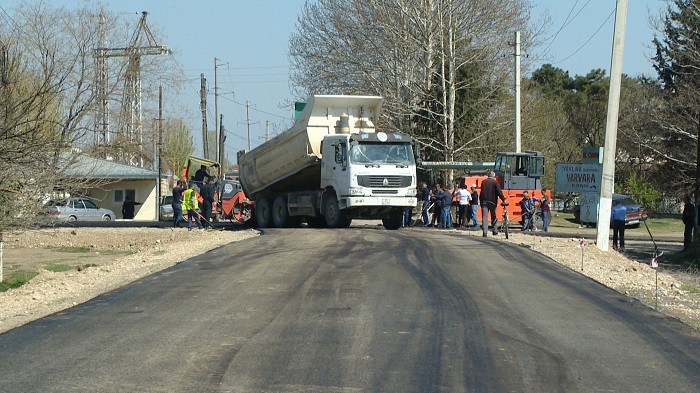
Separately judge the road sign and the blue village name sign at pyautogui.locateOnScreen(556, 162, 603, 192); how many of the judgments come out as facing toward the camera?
2

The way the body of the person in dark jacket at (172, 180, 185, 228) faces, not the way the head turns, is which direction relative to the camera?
to the viewer's right

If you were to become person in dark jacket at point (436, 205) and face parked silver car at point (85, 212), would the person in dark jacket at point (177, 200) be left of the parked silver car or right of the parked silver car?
left

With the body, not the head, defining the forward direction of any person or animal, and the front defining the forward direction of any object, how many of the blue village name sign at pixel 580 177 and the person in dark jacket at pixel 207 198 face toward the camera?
1

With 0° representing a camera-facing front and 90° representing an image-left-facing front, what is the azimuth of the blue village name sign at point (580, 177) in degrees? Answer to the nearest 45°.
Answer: approximately 0°

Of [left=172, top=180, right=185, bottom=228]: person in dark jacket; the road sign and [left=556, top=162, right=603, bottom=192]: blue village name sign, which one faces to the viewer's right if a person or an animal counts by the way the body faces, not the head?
the person in dark jacket

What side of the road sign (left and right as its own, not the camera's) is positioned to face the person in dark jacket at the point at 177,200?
right

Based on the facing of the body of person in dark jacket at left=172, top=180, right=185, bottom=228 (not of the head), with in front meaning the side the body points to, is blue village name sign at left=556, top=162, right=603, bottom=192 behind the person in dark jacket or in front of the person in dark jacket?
in front

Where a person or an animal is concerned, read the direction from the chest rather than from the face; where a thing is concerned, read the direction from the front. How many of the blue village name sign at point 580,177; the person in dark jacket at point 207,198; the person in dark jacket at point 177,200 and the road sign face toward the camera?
2
